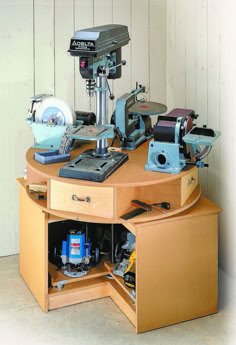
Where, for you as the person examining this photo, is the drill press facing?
facing the viewer and to the left of the viewer

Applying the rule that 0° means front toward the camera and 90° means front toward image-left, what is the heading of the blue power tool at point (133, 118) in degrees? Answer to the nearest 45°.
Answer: approximately 225°

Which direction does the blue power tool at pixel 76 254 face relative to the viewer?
toward the camera

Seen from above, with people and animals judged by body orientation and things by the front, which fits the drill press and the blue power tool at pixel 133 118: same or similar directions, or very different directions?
very different directions

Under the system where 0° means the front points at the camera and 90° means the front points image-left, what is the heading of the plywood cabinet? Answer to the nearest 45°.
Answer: approximately 0°

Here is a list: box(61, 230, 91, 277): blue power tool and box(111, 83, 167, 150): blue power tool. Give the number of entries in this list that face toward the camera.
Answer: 1
